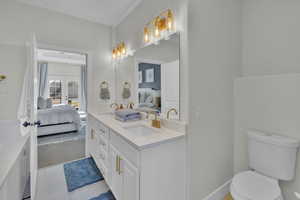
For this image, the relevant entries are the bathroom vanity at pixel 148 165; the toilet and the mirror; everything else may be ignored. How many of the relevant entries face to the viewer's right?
0

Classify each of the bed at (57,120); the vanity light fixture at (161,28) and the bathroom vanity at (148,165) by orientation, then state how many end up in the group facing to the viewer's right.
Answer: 1

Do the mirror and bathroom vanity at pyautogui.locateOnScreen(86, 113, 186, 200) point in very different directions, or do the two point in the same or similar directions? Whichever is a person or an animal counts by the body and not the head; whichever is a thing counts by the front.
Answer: same or similar directions

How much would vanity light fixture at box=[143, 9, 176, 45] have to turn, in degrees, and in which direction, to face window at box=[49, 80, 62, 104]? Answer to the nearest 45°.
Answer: approximately 90° to its right

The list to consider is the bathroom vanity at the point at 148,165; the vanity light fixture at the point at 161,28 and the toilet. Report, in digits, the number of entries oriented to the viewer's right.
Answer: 0

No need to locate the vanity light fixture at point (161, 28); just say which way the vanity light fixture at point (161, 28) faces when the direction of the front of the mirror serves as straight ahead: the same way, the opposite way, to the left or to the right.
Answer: the same way

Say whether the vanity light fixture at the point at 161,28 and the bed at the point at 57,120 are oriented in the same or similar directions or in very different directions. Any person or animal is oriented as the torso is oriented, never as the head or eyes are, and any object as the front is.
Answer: very different directions

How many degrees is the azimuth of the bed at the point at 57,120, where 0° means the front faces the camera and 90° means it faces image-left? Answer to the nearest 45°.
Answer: approximately 270°

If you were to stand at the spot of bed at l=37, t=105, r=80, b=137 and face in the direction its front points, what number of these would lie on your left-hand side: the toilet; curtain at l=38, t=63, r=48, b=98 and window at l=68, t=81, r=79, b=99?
2

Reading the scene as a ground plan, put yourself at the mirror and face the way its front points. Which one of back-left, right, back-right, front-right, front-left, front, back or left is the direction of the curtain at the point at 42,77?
right

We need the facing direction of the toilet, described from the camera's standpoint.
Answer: facing the viewer and to the left of the viewer
